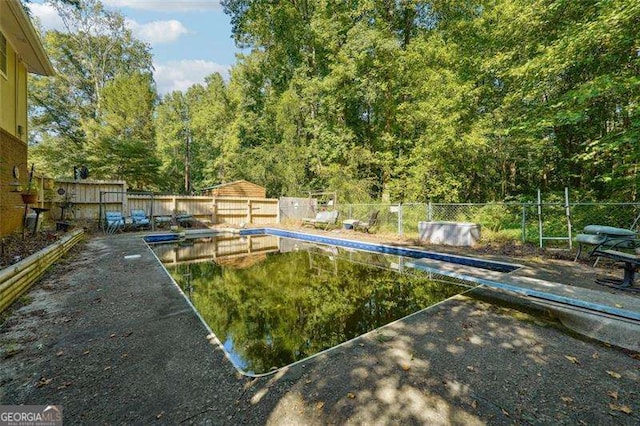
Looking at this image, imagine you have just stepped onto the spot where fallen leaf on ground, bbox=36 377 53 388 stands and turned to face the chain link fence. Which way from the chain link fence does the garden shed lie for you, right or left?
left

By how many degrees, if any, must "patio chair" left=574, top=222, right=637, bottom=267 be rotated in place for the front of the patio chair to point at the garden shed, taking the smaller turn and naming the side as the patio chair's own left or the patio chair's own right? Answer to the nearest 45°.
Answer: approximately 45° to the patio chair's own right

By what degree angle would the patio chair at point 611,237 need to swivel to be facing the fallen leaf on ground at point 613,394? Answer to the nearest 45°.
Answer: approximately 45° to its left

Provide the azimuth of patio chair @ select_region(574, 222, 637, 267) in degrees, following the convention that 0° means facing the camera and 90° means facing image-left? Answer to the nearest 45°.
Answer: approximately 45°

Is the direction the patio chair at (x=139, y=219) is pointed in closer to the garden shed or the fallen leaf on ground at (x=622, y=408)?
the fallen leaf on ground

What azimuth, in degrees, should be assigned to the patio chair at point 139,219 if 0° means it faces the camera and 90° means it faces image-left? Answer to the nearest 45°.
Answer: approximately 315°

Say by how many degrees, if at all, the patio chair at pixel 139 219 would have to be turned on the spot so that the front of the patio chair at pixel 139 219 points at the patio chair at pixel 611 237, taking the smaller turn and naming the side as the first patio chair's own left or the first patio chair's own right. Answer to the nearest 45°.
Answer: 0° — it already faces it

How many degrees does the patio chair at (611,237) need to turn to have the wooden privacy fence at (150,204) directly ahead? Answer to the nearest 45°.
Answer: approximately 45° to its right

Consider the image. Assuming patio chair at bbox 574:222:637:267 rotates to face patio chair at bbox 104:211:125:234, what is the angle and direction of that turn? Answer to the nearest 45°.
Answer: approximately 45° to its right
